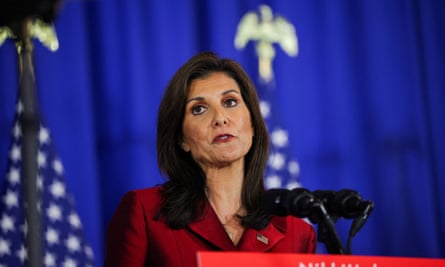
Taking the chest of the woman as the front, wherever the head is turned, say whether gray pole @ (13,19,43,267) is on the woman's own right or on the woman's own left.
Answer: on the woman's own right

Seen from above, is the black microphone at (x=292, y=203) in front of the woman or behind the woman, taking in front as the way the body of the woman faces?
in front

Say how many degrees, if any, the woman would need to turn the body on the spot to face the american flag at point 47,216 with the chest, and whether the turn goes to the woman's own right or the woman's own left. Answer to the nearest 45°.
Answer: approximately 180°

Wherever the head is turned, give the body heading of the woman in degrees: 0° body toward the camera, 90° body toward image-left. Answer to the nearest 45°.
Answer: approximately 315°

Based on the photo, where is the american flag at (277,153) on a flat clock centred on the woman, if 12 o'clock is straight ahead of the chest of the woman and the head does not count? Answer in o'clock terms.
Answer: The american flag is roughly at 8 o'clock from the woman.

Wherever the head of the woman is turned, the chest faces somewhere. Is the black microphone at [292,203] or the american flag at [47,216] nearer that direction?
the black microphone

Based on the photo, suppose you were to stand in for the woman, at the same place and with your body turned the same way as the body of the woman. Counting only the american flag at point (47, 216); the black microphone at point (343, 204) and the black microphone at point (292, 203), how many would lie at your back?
1
